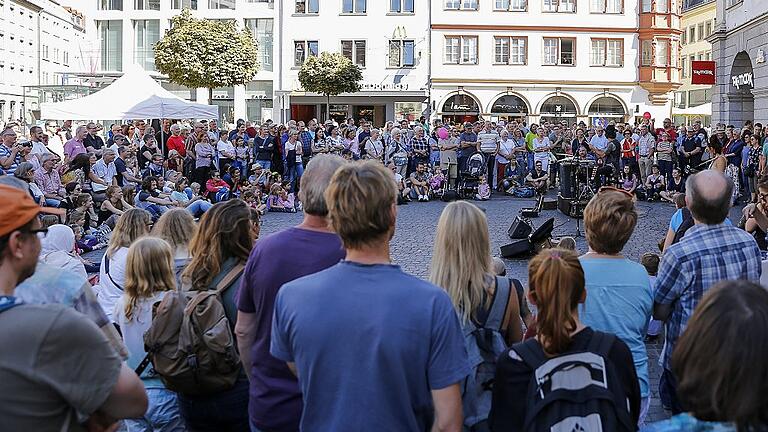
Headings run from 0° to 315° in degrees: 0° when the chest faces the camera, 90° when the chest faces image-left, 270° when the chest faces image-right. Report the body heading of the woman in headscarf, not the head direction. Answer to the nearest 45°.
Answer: approximately 225°

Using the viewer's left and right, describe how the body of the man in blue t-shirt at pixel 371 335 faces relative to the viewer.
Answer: facing away from the viewer

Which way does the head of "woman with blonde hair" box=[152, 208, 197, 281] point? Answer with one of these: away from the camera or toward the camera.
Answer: away from the camera

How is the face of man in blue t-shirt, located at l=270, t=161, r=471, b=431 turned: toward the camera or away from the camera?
away from the camera

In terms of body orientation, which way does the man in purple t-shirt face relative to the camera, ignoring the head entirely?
away from the camera

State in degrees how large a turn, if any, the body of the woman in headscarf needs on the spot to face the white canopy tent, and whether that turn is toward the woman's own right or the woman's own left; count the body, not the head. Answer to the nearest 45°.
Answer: approximately 45° to the woman's own left

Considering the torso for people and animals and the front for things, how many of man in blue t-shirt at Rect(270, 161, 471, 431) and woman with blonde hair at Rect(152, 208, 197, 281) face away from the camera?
2

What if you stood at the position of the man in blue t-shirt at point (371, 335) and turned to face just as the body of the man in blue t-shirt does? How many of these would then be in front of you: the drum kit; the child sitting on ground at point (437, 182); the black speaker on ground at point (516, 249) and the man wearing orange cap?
3

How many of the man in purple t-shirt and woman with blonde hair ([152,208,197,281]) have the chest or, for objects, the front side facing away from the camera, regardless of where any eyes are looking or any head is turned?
2
